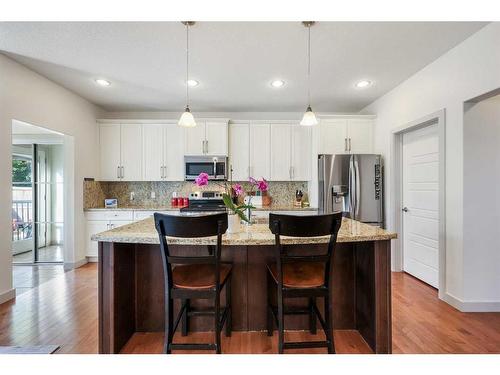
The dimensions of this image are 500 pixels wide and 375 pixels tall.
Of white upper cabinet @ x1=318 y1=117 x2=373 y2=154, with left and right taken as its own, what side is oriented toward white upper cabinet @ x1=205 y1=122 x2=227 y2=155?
right

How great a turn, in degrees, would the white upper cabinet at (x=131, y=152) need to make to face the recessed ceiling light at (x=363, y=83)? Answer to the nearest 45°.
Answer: approximately 45° to its left

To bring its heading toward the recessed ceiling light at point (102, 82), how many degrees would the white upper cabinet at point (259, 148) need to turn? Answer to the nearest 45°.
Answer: approximately 45° to its right

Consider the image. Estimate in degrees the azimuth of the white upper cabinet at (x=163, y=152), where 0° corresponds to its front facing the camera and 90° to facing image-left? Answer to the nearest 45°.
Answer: approximately 0°

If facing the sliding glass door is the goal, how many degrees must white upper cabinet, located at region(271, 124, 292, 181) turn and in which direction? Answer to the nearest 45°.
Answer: approximately 90° to its right

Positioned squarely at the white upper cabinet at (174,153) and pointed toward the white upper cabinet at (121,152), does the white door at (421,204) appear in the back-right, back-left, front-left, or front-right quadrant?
back-left

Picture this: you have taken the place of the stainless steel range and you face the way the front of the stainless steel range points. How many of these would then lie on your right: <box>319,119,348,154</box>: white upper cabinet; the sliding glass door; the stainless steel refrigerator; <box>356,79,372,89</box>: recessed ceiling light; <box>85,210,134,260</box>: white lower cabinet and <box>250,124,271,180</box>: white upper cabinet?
2

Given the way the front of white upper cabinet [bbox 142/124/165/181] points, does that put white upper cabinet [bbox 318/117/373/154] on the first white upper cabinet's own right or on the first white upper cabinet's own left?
on the first white upper cabinet's own left

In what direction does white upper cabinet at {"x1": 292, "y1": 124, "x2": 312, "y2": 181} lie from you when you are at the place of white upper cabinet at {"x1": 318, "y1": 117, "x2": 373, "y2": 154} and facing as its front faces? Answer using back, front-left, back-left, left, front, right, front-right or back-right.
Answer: right

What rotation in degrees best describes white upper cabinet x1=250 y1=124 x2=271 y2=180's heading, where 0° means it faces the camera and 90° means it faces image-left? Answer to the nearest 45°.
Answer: approximately 0°

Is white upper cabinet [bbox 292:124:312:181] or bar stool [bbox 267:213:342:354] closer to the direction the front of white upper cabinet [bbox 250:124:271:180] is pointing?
the bar stool

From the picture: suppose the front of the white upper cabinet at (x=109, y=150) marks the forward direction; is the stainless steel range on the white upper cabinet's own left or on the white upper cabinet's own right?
on the white upper cabinet's own left
